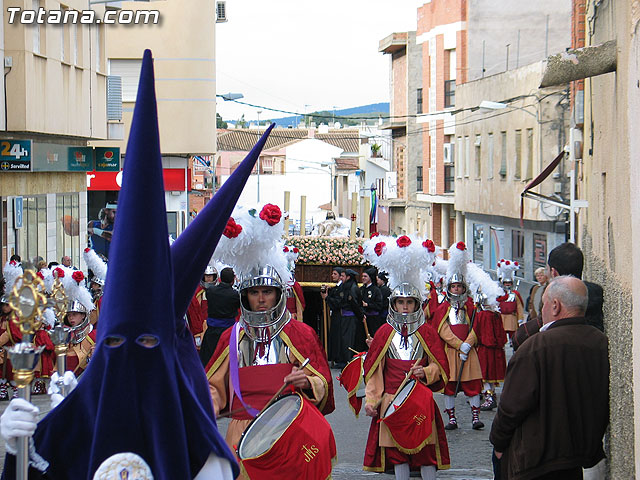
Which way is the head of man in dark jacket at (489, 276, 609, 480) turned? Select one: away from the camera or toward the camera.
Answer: away from the camera

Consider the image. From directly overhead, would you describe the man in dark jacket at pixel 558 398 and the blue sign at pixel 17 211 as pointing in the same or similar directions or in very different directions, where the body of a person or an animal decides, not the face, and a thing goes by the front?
very different directions

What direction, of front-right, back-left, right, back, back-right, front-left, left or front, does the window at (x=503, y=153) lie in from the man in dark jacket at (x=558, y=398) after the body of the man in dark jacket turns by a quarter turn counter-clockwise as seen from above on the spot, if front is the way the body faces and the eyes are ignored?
back-right

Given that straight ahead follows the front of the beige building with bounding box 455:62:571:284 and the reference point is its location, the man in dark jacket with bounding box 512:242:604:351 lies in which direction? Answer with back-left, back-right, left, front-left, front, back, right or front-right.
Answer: front-left

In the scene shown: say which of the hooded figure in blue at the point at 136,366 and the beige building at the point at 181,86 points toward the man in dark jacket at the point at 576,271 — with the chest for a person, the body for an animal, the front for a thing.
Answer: the beige building

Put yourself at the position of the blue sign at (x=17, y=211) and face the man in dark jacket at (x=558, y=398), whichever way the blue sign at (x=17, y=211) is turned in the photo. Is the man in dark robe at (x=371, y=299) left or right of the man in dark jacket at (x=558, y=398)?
left

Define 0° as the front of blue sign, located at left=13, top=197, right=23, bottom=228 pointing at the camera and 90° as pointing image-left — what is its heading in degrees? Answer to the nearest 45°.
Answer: approximately 315°

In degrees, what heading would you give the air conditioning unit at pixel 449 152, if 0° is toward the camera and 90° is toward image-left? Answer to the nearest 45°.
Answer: approximately 45°

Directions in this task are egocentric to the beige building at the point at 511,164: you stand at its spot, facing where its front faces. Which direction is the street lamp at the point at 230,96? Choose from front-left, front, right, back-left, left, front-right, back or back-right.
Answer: front-right

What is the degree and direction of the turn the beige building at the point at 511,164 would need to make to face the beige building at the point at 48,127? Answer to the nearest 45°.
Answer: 0° — it already faces it

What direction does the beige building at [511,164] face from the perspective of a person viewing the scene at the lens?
facing the viewer and to the left of the viewer
